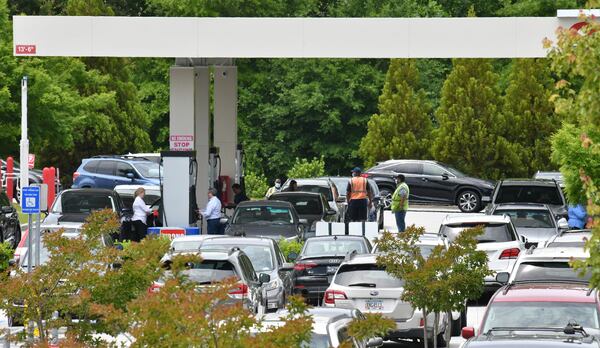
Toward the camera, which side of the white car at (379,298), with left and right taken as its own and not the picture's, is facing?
back

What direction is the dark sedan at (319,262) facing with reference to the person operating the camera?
facing away from the viewer

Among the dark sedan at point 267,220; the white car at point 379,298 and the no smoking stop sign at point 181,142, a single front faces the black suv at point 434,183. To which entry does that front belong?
the white car

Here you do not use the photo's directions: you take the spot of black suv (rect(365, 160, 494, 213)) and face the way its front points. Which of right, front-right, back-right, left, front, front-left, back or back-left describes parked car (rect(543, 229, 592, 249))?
right

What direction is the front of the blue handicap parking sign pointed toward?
toward the camera

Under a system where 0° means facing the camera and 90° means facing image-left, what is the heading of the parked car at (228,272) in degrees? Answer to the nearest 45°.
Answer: approximately 225°

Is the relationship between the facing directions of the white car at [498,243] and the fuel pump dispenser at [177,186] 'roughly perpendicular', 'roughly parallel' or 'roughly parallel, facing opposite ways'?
roughly perpendicular

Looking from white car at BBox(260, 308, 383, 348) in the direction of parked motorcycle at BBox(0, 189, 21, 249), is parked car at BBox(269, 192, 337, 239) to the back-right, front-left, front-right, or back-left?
front-right
